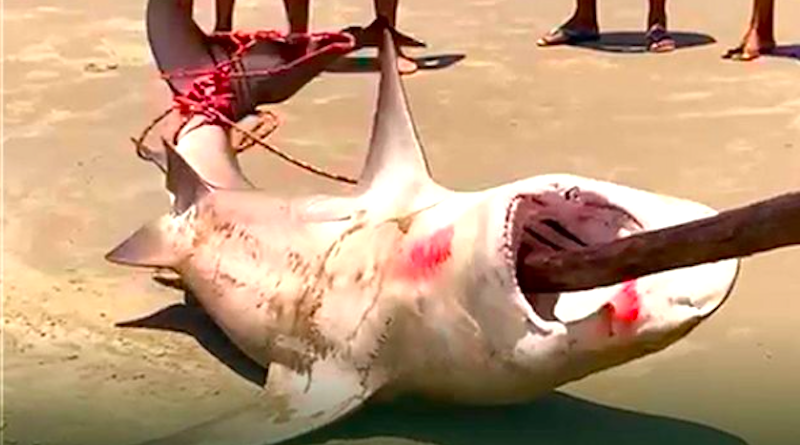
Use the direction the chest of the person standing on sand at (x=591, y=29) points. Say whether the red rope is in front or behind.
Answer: in front

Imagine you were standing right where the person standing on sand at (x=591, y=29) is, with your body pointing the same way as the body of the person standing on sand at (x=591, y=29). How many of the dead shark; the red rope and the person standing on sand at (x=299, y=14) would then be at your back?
0

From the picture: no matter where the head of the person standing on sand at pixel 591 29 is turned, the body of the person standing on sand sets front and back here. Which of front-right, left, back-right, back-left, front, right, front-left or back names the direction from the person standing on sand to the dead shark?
front-left

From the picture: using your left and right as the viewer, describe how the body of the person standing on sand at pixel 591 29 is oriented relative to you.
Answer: facing the viewer and to the left of the viewer

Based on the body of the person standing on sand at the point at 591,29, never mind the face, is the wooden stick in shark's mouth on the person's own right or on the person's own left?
on the person's own left

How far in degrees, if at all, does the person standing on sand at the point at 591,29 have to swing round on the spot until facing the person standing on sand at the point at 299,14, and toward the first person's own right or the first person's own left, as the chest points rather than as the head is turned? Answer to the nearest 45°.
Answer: approximately 45° to the first person's own right

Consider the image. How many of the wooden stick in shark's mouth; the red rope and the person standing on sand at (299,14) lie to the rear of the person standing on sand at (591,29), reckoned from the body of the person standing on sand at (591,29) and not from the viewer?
0
